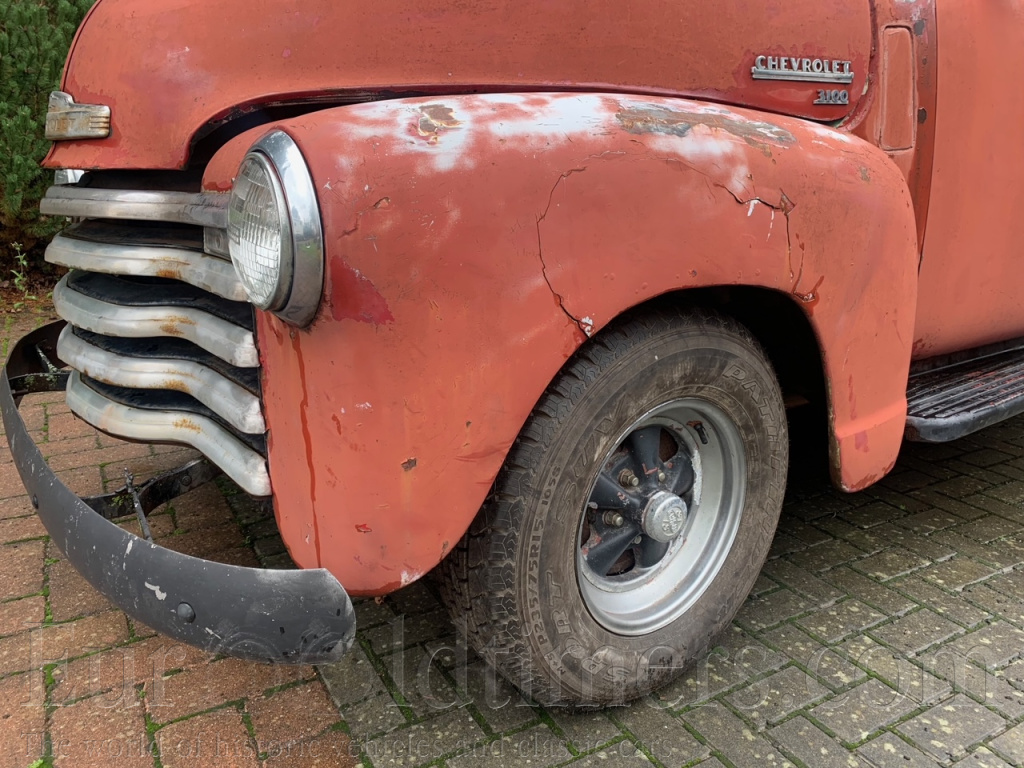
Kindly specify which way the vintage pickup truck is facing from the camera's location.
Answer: facing the viewer and to the left of the viewer

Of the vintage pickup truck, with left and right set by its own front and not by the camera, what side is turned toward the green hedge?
right

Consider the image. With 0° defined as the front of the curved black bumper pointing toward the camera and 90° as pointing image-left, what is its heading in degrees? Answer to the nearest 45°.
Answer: approximately 45°

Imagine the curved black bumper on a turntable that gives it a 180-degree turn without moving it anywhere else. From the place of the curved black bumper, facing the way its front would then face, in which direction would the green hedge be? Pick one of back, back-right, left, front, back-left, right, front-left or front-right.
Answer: front-left
